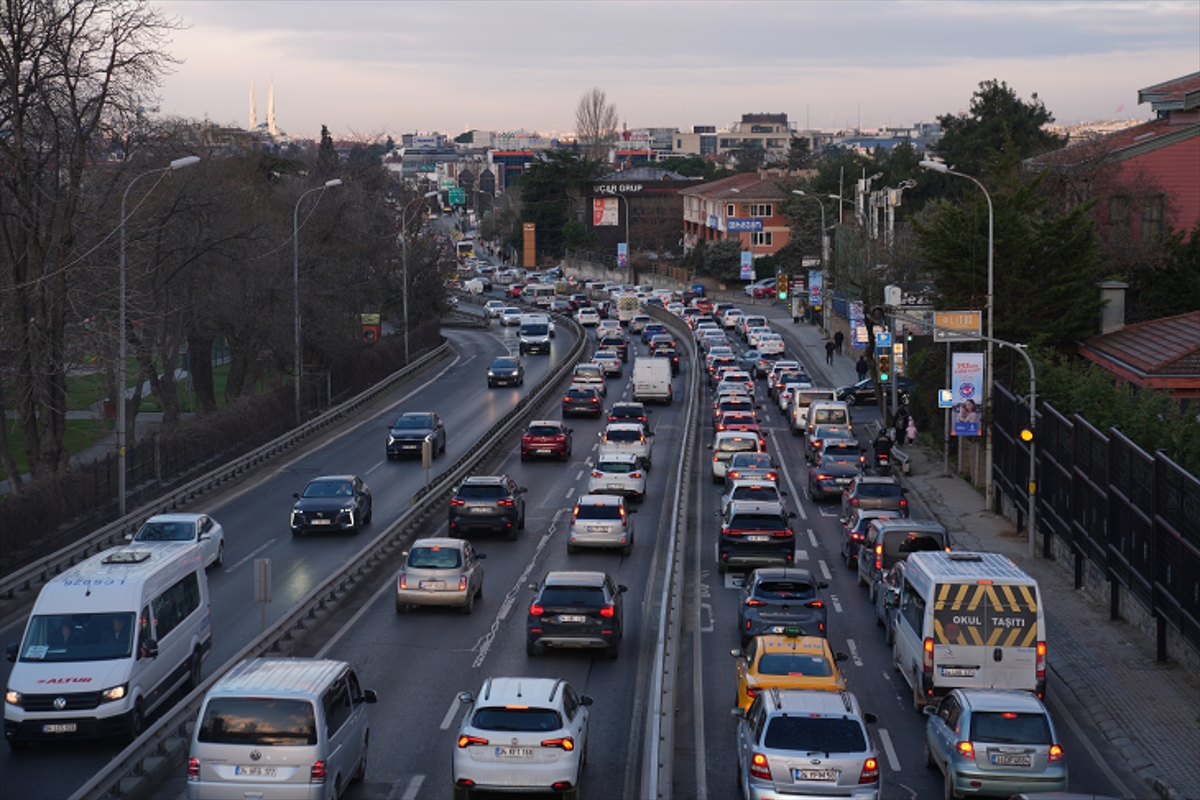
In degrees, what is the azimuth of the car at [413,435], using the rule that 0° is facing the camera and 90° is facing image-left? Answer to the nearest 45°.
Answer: approximately 45°

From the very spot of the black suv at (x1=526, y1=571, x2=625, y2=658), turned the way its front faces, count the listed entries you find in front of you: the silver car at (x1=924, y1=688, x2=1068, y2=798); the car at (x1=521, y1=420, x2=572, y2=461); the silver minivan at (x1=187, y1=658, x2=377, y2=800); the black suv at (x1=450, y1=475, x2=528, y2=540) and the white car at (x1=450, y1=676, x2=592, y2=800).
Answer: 2

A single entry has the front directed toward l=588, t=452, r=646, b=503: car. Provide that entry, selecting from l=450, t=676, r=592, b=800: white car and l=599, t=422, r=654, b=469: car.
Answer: the white car

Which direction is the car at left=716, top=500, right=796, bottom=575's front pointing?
away from the camera

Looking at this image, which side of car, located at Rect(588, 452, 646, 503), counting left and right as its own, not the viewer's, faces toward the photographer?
back

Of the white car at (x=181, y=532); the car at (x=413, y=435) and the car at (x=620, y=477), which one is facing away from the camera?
the car at (x=620, y=477)

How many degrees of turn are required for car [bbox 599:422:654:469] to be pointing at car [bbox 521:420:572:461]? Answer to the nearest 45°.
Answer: approximately 45° to its left

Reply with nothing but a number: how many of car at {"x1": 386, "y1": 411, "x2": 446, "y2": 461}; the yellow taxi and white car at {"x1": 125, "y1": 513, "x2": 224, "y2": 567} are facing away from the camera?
1

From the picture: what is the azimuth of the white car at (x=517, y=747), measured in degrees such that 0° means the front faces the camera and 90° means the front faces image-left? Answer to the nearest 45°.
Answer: approximately 180°

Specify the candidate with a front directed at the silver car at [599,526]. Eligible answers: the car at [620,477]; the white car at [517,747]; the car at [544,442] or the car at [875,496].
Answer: the white car at [517,747]

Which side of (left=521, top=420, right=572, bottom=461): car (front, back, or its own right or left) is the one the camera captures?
back

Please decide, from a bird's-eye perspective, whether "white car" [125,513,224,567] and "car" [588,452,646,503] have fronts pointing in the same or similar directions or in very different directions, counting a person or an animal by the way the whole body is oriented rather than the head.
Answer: very different directions

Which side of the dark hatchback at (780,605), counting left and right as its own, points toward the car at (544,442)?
front

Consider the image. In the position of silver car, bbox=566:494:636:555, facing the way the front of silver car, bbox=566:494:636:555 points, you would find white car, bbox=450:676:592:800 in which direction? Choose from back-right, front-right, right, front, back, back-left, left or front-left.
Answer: back

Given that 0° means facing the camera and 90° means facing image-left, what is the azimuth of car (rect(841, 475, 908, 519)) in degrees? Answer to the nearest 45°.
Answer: approximately 180°

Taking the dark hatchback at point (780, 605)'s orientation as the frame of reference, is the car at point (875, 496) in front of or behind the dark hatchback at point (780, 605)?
in front
